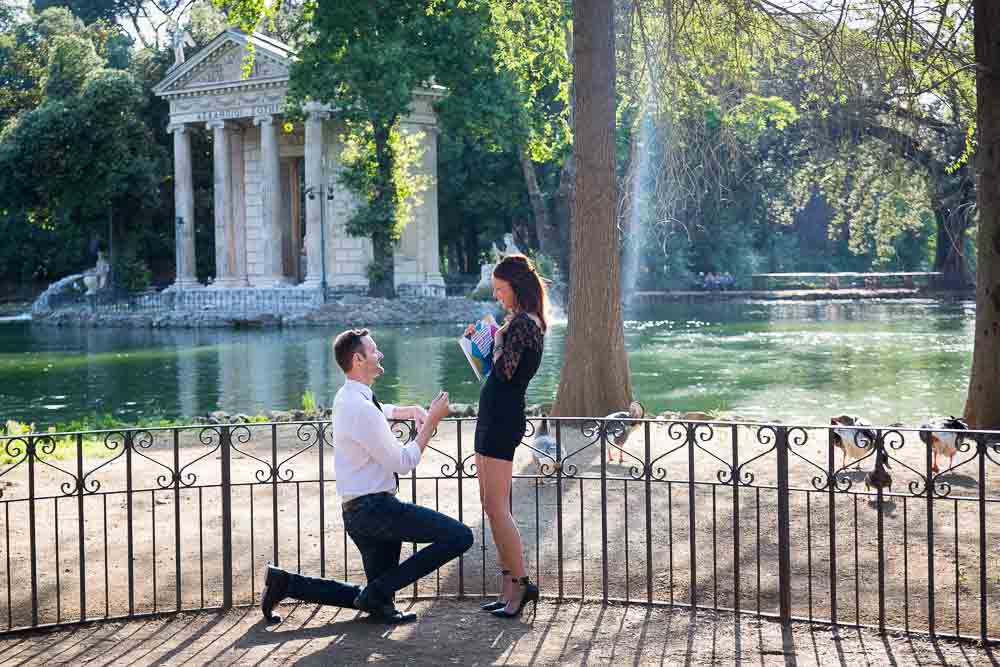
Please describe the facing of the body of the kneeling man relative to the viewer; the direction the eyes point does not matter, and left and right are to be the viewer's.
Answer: facing to the right of the viewer

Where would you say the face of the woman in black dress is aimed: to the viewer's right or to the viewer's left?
to the viewer's left

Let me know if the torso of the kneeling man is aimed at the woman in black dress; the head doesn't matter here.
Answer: yes

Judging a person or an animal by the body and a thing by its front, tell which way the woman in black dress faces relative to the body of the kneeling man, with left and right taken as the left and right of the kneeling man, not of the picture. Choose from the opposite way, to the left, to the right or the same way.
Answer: the opposite way

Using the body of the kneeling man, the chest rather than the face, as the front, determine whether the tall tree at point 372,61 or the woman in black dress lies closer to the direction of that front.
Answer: the woman in black dress

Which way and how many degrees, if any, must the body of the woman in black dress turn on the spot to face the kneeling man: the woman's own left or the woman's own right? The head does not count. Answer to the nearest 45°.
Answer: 0° — they already face them

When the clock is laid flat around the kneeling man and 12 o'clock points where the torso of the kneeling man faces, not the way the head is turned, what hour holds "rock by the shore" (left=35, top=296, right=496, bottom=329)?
The rock by the shore is roughly at 9 o'clock from the kneeling man.

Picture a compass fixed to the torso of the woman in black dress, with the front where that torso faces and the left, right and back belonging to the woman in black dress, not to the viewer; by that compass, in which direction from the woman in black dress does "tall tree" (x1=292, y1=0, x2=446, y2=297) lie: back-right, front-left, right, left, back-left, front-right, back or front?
right

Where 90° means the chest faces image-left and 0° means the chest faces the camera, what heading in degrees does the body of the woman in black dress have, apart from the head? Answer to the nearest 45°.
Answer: approximately 90°

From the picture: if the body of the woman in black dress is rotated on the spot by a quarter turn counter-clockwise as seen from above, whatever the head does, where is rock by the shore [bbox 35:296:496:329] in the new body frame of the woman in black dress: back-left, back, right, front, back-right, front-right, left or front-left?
back

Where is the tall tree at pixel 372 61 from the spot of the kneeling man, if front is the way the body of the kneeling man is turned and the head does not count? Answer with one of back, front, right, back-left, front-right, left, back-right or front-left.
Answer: left
